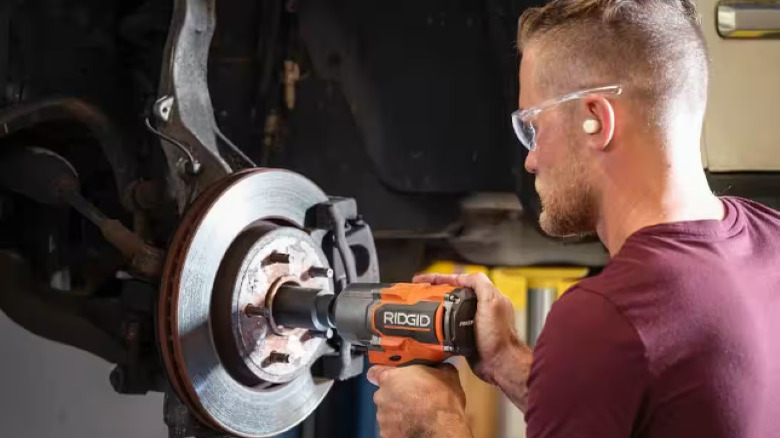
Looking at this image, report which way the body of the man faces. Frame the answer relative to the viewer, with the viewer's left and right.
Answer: facing away from the viewer and to the left of the viewer

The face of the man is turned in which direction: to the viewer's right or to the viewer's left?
to the viewer's left
